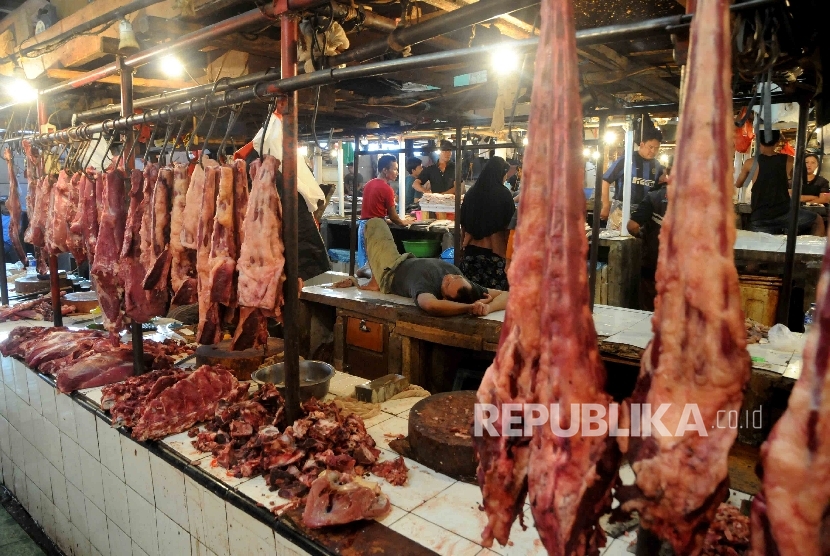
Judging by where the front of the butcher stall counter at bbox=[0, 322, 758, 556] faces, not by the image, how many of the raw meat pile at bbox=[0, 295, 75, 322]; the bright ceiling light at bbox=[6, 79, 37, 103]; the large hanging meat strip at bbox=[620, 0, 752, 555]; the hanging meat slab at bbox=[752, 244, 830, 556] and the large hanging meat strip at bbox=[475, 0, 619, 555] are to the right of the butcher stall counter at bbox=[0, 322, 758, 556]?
2

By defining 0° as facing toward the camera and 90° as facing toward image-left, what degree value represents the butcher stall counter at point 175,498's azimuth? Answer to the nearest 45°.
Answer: approximately 45°

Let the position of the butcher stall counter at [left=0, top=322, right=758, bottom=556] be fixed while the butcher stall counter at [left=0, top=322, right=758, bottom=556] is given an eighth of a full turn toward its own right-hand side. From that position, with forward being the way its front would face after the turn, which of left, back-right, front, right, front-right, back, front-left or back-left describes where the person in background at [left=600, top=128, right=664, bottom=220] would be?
back-right
